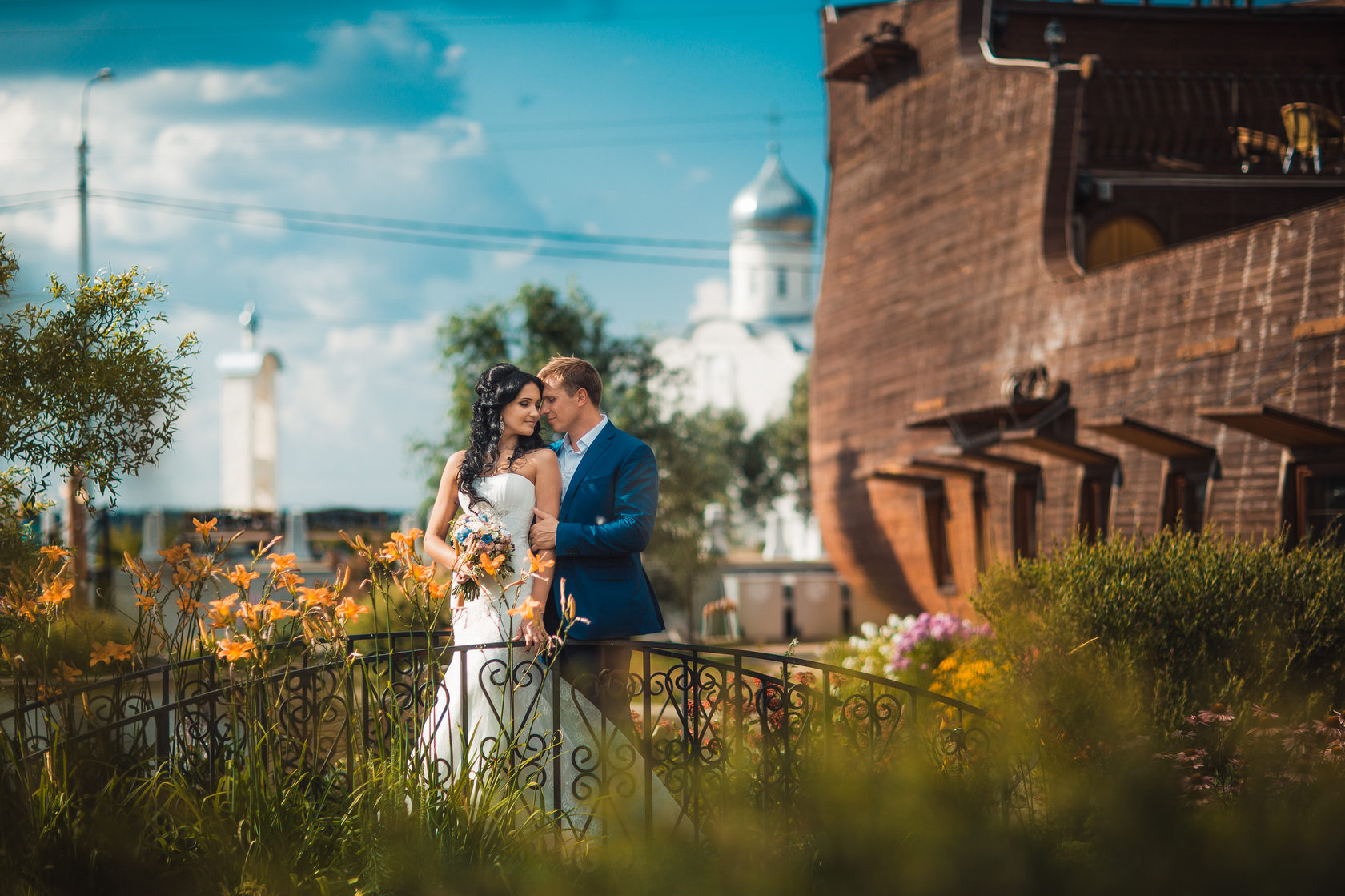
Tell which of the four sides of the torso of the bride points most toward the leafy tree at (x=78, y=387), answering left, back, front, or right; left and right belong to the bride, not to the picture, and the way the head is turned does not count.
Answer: right

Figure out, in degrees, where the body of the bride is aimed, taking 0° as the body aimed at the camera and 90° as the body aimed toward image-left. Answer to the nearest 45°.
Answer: approximately 0°

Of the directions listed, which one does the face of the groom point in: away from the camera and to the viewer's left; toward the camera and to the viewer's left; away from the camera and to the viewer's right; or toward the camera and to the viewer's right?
toward the camera and to the viewer's left

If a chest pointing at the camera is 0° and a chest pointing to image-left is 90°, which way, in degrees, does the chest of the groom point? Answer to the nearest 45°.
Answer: approximately 45°

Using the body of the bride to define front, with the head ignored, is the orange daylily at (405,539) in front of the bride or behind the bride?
in front

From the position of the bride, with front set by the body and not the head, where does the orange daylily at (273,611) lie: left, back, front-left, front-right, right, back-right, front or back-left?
front-right

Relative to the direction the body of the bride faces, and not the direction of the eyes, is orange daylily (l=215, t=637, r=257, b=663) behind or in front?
in front
